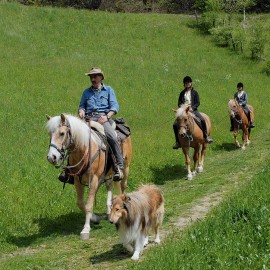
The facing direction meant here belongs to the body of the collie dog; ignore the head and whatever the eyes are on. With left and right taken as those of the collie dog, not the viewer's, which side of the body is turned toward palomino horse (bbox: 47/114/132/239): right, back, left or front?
right

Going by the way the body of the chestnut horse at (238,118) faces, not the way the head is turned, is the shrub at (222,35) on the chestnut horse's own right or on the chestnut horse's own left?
on the chestnut horse's own right

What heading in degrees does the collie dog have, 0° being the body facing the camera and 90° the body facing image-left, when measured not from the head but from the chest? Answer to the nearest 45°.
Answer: approximately 45°

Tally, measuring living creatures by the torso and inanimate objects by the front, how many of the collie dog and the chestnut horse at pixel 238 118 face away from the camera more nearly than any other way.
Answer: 0

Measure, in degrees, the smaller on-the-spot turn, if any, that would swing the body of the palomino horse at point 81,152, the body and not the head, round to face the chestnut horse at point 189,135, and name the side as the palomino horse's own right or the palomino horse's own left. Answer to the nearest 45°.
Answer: approximately 180°

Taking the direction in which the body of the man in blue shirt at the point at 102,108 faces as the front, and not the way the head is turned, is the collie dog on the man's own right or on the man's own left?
on the man's own left

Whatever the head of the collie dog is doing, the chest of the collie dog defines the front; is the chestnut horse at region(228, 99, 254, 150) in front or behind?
behind

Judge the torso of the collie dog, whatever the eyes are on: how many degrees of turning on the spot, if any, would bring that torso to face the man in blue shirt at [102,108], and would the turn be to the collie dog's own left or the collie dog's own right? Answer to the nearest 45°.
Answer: approximately 135° to the collie dog's own right
